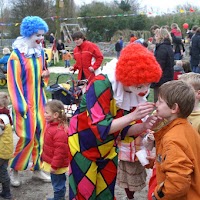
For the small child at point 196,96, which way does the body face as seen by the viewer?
to the viewer's left

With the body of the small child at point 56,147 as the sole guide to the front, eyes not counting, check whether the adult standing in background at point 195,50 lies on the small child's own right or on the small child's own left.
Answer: on the small child's own right

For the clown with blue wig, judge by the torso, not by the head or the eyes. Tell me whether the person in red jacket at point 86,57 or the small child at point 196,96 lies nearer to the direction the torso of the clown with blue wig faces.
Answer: the small child

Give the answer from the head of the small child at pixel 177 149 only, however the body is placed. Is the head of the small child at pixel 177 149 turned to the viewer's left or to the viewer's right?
to the viewer's left

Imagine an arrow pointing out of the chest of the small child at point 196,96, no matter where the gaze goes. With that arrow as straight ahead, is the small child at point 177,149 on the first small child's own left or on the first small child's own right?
on the first small child's own left

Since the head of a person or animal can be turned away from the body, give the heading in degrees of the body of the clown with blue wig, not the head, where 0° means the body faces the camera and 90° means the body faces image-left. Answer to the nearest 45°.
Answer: approximately 315°

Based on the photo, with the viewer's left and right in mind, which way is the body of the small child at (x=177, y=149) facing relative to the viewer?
facing to the left of the viewer

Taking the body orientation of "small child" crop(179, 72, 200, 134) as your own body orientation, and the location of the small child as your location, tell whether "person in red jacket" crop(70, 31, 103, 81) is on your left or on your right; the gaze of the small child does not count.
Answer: on your right
